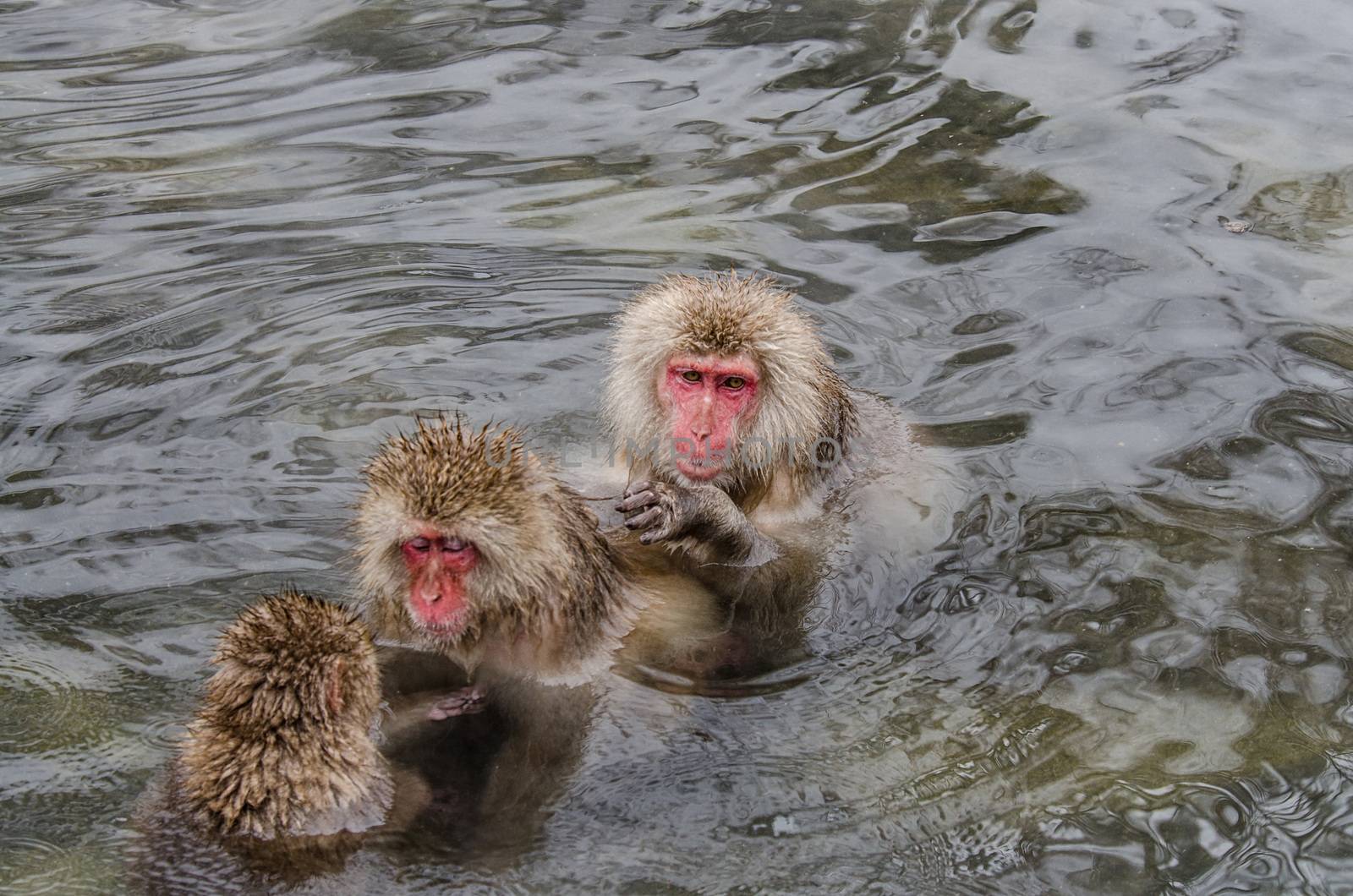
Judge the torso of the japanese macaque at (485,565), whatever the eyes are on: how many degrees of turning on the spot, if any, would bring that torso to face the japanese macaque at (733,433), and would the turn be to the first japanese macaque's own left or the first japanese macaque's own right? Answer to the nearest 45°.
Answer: approximately 180°

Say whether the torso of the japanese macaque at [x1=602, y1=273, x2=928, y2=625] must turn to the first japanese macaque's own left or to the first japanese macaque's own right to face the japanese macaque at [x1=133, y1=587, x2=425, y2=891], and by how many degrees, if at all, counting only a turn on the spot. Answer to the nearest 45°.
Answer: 0° — it already faces it

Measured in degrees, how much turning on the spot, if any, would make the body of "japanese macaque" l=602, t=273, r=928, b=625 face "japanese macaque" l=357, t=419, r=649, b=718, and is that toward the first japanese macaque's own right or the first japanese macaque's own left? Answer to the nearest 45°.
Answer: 0° — it already faces it

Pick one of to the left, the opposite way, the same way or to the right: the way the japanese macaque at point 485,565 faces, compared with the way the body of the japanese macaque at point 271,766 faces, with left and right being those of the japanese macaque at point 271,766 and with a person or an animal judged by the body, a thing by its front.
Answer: the opposite way

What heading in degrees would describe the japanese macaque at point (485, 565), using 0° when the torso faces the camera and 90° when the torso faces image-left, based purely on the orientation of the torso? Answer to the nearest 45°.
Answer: approximately 45°

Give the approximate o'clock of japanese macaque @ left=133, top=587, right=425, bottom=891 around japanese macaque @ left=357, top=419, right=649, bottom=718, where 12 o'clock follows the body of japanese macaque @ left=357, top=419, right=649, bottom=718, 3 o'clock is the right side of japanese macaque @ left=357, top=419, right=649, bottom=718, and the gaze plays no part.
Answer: japanese macaque @ left=133, top=587, right=425, bottom=891 is roughly at 12 o'clock from japanese macaque @ left=357, top=419, right=649, bottom=718.

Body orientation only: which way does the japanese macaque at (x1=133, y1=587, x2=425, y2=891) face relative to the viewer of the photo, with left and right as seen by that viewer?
facing away from the viewer and to the right of the viewer
